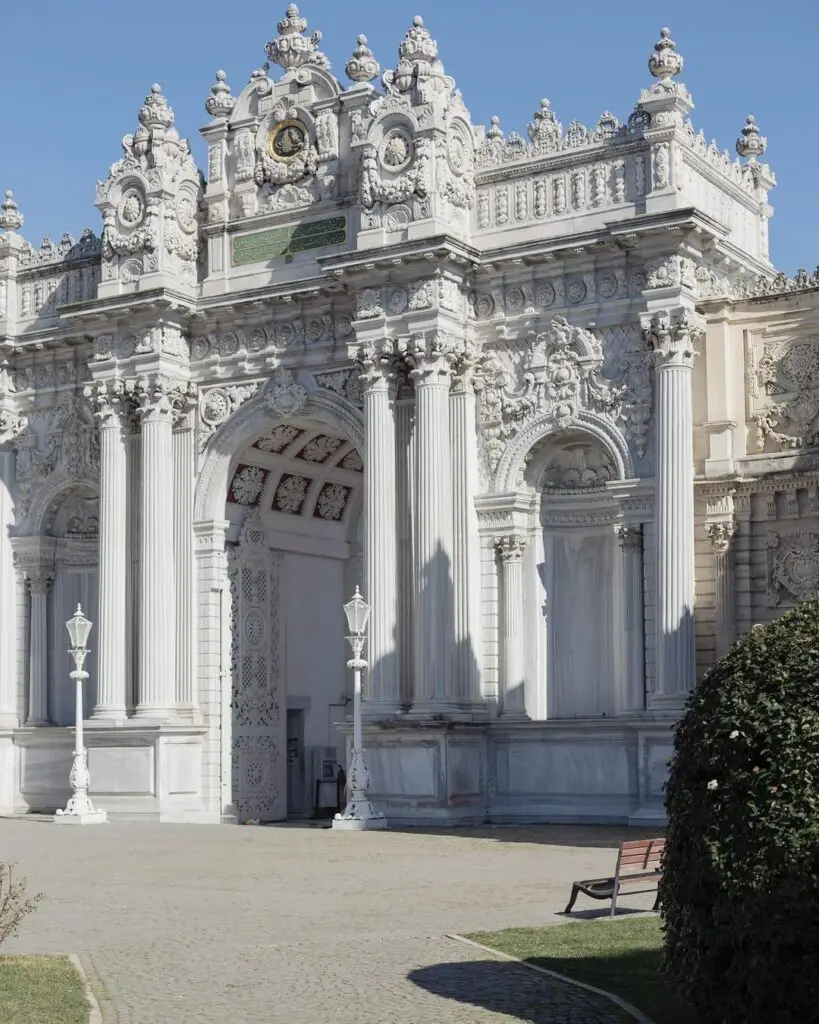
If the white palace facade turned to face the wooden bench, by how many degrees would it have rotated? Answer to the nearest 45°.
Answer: approximately 45° to its left

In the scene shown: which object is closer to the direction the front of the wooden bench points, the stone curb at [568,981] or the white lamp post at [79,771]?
the white lamp post

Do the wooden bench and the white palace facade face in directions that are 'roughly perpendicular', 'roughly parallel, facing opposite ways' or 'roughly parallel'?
roughly perpendicular

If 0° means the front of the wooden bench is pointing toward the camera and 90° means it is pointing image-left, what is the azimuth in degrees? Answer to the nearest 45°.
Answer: approximately 135°

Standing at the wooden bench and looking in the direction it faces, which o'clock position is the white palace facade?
The white palace facade is roughly at 1 o'clock from the wooden bench.

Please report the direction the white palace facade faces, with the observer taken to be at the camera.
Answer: facing the viewer and to the left of the viewer

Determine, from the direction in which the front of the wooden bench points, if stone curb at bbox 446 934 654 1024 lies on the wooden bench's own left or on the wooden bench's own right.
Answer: on the wooden bench's own left

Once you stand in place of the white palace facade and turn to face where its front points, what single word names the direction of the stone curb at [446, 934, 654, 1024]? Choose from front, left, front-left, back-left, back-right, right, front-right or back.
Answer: front-left

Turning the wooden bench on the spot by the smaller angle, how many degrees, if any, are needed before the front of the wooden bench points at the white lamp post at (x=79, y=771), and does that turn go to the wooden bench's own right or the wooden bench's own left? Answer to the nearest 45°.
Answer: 0° — it already faces it

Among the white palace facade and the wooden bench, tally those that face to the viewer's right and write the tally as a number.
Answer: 0
